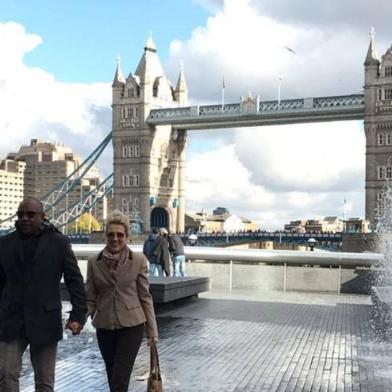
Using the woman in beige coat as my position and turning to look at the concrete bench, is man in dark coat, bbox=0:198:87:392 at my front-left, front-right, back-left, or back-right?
back-left

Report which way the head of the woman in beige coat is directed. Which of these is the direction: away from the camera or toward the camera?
toward the camera

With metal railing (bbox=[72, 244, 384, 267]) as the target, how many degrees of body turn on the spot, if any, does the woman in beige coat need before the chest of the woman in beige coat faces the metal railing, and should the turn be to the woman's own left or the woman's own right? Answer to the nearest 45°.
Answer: approximately 180°

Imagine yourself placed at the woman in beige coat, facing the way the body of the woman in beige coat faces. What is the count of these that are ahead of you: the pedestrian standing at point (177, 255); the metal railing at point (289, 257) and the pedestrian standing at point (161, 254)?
0

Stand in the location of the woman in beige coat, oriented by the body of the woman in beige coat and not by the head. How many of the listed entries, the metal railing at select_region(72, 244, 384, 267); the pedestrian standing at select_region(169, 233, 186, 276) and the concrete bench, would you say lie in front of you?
0

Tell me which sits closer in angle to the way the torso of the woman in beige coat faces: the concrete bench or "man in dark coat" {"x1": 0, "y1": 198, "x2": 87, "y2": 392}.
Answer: the man in dark coat

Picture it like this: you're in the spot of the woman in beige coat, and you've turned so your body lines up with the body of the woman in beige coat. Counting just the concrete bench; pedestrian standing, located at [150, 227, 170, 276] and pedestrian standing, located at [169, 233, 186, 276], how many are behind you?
3

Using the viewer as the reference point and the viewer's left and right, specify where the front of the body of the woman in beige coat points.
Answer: facing the viewer

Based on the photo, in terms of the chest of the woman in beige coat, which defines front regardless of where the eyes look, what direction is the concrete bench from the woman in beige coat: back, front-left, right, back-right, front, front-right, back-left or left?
back

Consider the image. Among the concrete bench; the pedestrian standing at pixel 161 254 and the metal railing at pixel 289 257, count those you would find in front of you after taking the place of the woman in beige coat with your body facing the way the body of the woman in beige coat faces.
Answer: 0

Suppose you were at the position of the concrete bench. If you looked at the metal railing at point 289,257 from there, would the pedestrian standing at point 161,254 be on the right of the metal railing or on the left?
left

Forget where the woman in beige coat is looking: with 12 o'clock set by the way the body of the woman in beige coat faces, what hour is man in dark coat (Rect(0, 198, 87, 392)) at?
The man in dark coat is roughly at 2 o'clock from the woman in beige coat.

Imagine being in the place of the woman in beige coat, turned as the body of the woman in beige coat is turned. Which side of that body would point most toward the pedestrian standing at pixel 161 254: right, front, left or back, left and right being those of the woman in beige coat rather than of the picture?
back

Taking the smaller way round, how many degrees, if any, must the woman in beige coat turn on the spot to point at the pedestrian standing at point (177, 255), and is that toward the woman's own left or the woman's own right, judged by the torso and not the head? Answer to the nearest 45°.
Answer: approximately 180°

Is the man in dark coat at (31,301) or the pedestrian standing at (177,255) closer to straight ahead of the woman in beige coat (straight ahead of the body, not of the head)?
the man in dark coat
